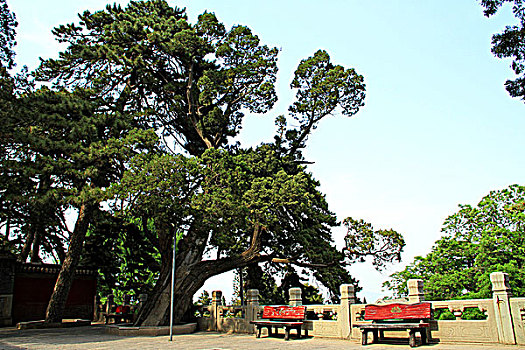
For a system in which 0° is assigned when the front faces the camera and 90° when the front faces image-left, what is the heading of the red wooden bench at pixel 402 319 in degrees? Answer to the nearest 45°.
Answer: approximately 45°

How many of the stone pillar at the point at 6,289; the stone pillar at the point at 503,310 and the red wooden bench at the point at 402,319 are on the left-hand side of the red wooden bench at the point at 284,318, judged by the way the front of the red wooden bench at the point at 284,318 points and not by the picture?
2

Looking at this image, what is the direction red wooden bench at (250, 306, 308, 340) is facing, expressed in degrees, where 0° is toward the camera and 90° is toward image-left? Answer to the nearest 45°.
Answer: approximately 45°

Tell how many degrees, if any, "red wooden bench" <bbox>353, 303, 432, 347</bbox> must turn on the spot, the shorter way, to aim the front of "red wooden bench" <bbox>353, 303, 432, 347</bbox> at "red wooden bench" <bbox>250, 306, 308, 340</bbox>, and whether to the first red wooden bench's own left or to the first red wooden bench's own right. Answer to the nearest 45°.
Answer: approximately 90° to the first red wooden bench's own right

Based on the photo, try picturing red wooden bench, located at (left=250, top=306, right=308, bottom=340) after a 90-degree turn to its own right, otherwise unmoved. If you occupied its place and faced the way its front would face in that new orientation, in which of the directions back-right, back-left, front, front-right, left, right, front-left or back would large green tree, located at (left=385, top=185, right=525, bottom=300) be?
right

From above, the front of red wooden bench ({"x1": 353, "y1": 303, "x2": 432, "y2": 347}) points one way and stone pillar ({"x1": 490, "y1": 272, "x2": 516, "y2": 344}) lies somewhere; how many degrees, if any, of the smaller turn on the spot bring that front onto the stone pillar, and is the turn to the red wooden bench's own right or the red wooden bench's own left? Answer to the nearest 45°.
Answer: approximately 135° to the red wooden bench's own left
